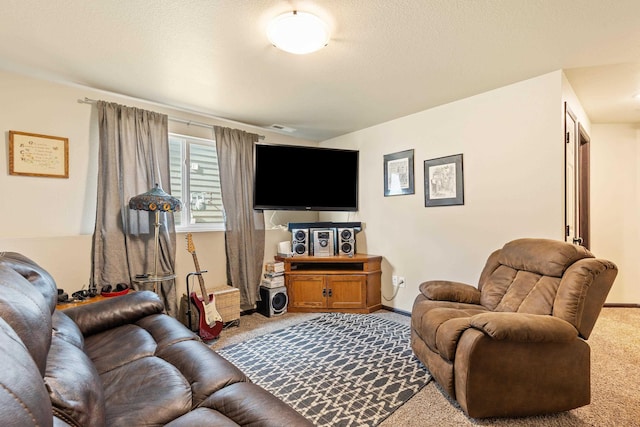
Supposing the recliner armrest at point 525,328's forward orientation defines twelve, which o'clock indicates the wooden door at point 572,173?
The wooden door is roughly at 5 o'clock from the recliner armrest.

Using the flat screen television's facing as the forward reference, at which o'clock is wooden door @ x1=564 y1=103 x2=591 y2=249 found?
The wooden door is roughly at 10 o'clock from the flat screen television.

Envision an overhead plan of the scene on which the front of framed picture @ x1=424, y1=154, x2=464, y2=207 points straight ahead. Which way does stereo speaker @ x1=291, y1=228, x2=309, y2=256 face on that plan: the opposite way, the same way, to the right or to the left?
to the left

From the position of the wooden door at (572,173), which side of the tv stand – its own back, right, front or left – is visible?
left

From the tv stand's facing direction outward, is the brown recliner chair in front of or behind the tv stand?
in front

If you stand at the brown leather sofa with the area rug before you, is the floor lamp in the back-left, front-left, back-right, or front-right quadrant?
front-left

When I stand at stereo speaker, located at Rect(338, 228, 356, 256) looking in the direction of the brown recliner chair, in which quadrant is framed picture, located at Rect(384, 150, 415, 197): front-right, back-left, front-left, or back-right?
front-left

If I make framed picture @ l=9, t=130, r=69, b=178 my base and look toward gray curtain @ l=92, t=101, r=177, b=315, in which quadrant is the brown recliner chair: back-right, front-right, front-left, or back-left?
front-right

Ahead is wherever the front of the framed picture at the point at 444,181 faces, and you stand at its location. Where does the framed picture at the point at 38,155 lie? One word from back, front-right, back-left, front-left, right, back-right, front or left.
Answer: front

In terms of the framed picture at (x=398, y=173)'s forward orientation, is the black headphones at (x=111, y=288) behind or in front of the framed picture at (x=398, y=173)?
in front

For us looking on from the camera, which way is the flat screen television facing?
facing the viewer

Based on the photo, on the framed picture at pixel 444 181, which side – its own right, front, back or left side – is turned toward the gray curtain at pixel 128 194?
front

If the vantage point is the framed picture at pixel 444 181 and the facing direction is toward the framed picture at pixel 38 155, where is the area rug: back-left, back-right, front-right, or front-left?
front-left

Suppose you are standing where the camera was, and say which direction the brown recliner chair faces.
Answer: facing the viewer and to the left of the viewer

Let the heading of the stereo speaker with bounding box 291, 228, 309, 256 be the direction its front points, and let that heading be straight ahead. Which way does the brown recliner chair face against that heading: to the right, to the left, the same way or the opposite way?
to the right

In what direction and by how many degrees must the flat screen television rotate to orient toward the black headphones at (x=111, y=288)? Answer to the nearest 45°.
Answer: approximately 45° to its right

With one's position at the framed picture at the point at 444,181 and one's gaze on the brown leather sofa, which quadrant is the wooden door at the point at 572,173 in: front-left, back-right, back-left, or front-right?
back-left

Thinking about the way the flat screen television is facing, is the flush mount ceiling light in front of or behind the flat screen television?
in front
